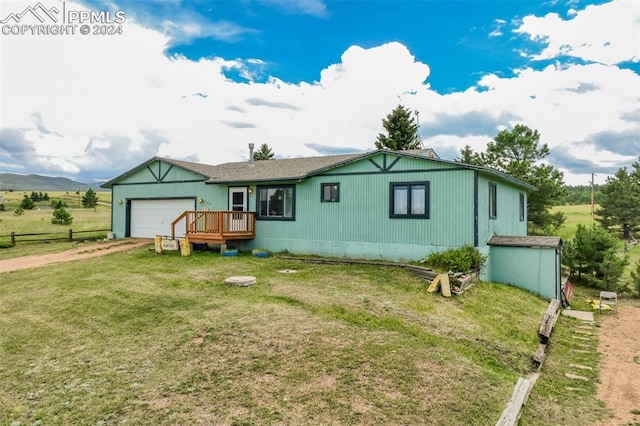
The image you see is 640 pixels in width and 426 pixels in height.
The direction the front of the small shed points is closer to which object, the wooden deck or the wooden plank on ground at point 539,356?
the wooden plank on ground

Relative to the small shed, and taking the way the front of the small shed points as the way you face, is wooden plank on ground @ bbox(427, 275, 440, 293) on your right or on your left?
on your right

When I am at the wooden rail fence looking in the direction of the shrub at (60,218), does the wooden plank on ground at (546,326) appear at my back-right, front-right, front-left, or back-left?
back-right

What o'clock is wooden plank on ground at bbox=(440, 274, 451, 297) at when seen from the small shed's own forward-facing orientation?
The wooden plank on ground is roughly at 4 o'clock from the small shed.

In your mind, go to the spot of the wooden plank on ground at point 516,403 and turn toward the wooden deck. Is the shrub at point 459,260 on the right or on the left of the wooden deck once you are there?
right

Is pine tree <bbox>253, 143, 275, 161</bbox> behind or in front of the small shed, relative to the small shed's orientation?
behind

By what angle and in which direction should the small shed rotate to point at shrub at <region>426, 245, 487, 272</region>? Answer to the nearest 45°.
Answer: approximately 135° to its right
